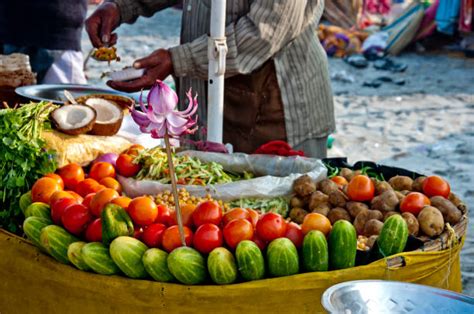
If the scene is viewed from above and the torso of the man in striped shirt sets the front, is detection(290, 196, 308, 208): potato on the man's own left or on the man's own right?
on the man's own left

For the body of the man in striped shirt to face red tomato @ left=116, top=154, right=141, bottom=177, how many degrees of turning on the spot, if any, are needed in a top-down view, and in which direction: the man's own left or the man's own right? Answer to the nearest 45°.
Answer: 0° — they already face it

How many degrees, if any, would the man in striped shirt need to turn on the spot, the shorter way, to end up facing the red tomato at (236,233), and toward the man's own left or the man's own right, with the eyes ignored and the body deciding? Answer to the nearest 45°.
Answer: approximately 45° to the man's own left

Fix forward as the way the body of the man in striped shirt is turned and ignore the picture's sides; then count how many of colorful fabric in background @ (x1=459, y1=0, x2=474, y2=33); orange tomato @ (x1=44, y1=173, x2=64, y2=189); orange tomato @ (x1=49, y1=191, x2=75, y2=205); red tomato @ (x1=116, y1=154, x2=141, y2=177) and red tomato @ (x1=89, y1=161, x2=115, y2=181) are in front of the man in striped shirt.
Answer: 4

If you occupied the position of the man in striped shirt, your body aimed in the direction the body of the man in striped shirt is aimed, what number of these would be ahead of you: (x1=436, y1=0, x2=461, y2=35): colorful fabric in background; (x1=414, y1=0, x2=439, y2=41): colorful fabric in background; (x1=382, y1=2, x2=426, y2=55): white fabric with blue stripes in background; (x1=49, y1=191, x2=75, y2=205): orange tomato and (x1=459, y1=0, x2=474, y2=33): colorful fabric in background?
1

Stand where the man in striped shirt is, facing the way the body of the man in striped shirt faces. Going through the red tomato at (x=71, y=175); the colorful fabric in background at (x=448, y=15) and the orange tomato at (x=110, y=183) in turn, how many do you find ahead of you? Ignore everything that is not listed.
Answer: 2

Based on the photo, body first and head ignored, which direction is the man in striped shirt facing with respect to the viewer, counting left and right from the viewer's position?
facing the viewer and to the left of the viewer

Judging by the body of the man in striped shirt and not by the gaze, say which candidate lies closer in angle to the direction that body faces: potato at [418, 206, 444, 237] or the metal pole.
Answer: the metal pole

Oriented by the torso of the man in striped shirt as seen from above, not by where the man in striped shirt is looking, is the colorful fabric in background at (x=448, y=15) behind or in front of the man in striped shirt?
behind

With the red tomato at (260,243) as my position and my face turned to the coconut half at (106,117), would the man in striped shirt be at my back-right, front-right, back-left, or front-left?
front-right

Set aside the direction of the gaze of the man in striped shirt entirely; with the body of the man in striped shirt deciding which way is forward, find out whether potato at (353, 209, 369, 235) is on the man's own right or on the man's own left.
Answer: on the man's own left

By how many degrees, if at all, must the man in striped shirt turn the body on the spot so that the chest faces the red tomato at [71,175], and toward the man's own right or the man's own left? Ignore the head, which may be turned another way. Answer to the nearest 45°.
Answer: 0° — they already face it

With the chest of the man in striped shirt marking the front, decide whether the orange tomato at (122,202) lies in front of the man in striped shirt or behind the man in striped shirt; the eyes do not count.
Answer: in front

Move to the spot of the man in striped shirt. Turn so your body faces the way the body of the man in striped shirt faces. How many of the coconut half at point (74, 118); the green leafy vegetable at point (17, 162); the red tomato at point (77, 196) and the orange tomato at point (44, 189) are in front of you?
4

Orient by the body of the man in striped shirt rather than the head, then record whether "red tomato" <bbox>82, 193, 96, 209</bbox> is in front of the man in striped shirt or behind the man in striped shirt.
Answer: in front

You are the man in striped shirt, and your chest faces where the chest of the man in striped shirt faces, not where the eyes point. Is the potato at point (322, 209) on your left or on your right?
on your left

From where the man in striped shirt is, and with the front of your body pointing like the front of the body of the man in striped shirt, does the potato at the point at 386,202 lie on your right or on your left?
on your left

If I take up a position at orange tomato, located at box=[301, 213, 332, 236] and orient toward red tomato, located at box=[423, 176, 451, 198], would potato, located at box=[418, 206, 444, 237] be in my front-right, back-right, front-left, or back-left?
front-right
